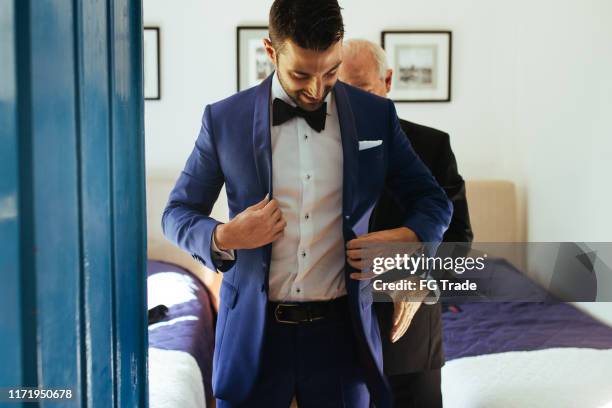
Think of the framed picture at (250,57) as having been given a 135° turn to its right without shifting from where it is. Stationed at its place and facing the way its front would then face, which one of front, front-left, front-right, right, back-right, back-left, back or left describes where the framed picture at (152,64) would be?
front-left

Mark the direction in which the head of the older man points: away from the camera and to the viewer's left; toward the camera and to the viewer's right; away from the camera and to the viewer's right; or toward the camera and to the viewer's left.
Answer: toward the camera and to the viewer's left

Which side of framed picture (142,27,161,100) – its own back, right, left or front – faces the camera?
front

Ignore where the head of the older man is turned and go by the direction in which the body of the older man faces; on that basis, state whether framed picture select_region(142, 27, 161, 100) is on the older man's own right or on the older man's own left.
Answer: on the older man's own right

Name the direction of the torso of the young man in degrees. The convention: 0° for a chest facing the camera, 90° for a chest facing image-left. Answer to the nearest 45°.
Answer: approximately 0°

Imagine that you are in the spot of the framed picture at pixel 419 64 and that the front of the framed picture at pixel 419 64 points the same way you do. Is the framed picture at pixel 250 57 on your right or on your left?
on your right

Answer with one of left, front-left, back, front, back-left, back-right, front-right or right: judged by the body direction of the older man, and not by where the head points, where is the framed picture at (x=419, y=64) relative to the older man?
back-right

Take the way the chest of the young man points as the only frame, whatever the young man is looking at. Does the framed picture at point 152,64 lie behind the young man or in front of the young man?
behind

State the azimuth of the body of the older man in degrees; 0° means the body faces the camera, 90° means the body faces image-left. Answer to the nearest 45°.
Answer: approximately 45°

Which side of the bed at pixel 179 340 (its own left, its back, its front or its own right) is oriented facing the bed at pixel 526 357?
left

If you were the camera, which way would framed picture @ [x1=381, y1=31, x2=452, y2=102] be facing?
facing the viewer
